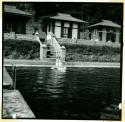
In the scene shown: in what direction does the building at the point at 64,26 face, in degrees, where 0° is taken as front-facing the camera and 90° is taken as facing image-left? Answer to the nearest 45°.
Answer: approximately 0°
